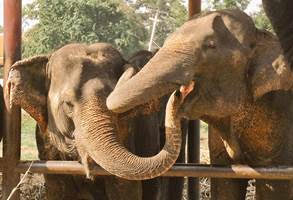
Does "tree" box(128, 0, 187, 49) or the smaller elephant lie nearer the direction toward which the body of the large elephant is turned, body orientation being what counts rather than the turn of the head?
the smaller elephant

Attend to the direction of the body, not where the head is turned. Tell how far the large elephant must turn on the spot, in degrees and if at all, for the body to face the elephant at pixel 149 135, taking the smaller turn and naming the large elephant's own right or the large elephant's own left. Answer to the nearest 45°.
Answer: approximately 45° to the large elephant's own right

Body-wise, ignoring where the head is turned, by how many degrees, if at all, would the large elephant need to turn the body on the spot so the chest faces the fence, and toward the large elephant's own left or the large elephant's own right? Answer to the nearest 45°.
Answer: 0° — it already faces it
